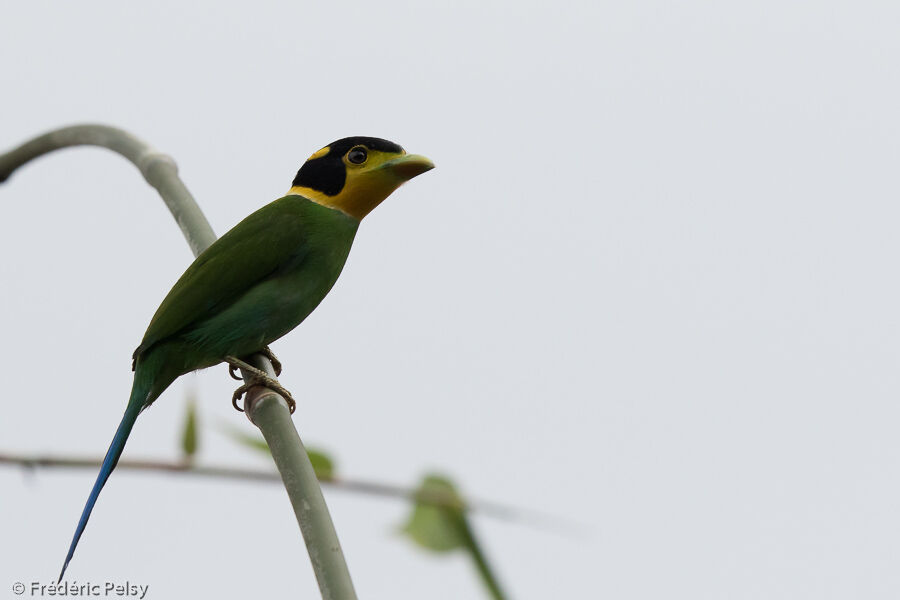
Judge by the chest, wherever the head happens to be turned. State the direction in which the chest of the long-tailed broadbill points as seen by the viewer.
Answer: to the viewer's right
